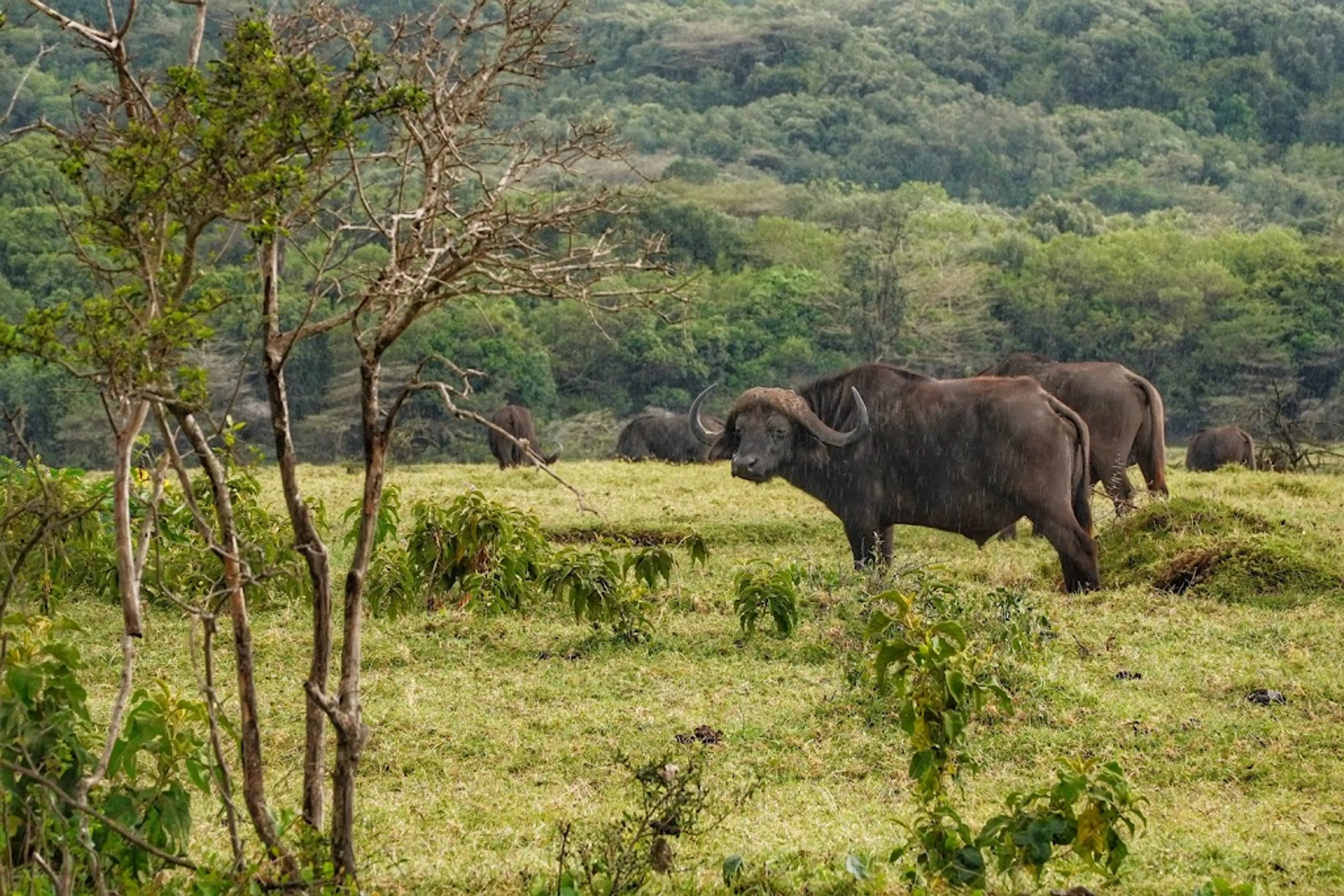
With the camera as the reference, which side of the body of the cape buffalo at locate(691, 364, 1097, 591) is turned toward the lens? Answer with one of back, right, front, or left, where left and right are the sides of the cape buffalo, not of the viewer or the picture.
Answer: left

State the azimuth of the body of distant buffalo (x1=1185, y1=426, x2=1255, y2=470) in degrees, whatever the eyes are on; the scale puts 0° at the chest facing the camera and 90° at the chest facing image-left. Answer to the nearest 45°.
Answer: approximately 90°

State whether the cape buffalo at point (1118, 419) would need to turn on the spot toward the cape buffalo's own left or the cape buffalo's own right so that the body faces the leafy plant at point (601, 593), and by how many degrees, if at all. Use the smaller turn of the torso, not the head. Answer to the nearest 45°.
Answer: approximately 90° to the cape buffalo's own left

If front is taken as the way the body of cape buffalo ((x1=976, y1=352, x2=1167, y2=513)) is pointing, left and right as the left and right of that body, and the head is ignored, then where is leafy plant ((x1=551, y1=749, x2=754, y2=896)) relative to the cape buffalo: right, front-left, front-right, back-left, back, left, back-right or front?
back-left

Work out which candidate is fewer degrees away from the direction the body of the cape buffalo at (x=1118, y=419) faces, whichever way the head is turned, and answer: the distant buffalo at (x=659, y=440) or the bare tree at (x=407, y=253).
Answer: the distant buffalo

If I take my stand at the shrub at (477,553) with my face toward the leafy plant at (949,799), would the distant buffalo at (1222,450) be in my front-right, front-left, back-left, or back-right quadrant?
back-left

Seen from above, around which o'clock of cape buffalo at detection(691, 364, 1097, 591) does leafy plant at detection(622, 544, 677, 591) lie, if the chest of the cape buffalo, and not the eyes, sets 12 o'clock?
The leafy plant is roughly at 10 o'clock from the cape buffalo.

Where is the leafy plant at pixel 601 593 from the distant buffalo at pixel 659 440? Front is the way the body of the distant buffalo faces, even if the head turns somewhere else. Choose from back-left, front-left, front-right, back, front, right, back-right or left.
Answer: right

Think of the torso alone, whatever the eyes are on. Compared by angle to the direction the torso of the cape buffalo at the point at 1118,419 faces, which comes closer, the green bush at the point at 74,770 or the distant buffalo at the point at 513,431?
the distant buffalo

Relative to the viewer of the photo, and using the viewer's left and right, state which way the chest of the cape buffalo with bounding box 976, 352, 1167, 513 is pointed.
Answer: facing away from the viewer and to the left of the viewer

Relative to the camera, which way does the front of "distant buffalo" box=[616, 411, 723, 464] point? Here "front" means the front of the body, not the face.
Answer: to the viewer's right

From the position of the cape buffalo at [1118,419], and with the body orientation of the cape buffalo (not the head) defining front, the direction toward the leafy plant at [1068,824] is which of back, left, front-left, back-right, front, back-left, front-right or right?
back-left

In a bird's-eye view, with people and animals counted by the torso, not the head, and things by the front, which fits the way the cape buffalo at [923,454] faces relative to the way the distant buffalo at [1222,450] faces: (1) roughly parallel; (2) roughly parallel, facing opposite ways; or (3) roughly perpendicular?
roughly parallel

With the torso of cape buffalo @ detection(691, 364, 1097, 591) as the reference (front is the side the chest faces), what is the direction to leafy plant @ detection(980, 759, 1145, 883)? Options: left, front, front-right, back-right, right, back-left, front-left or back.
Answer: left

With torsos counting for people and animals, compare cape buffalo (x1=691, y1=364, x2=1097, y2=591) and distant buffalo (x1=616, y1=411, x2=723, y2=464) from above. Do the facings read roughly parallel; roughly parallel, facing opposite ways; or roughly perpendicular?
roughly parallel, facing opposite ways

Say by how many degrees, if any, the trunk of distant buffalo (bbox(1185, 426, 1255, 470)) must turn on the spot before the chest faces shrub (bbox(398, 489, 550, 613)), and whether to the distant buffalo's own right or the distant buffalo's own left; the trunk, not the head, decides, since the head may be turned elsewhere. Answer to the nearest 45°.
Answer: approximately 90° to the distant buffalo's own left

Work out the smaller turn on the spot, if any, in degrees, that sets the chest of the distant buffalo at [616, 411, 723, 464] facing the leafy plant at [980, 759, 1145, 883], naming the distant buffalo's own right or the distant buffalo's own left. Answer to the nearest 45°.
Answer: approximately 90° to the distant buffalo's own right

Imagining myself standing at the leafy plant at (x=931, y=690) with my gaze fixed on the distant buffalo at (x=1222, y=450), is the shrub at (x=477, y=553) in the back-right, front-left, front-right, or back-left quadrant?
front-left

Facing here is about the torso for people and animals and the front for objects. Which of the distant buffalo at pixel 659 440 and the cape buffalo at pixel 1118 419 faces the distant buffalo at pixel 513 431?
the cape buffalo
